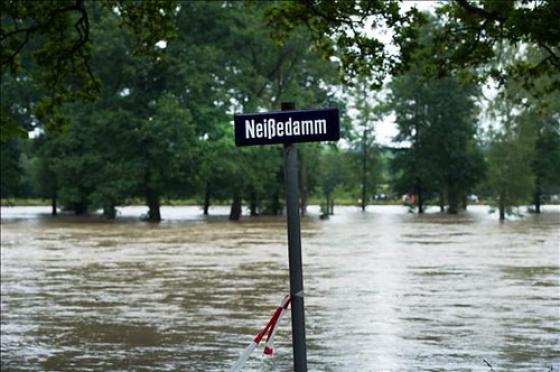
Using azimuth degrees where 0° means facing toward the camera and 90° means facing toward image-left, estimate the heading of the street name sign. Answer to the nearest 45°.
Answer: approximately 0°

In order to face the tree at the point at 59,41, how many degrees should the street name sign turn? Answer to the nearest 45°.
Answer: approximately 135° to its right
